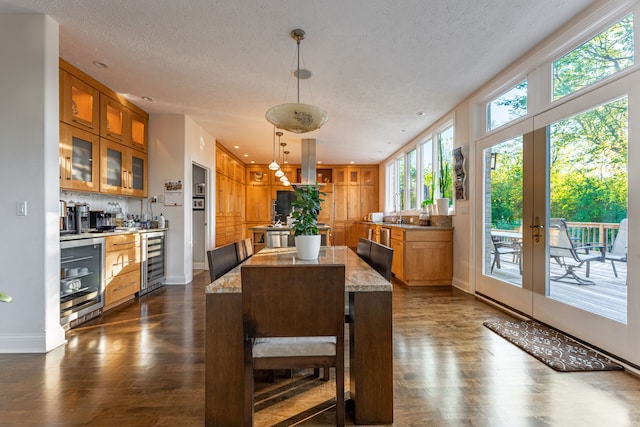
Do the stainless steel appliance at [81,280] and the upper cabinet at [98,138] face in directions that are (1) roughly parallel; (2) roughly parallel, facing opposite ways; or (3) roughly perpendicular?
roughly parallel

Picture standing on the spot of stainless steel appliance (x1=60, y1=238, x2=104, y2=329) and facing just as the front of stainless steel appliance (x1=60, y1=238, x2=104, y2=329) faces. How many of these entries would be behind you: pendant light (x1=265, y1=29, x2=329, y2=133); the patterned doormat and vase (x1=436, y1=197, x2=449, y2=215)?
0

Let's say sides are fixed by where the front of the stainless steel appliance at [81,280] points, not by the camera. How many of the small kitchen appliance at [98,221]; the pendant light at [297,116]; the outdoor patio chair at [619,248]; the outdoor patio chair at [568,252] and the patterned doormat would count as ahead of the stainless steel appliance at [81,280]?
4

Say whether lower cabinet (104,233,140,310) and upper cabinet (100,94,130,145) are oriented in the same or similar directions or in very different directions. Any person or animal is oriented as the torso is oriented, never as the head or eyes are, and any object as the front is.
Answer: same or similar directions

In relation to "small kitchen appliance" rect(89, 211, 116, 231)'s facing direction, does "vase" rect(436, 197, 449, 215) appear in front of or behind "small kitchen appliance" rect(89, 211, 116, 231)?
in front

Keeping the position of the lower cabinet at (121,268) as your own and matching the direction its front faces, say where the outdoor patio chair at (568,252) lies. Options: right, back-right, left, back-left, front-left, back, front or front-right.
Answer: front

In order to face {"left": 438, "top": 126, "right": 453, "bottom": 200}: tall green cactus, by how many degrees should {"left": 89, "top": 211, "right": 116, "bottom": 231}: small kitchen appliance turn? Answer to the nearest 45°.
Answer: approximately 45° to its left

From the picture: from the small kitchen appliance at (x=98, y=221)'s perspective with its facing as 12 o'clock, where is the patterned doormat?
The patterned doormat is roughly at 12 o'clock from the small kitchen appliance.

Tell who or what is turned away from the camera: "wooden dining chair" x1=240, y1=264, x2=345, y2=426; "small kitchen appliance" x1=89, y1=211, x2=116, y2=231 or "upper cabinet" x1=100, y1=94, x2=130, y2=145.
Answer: the wooden dining chair

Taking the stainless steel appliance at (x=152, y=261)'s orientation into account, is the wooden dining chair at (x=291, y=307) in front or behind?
in front

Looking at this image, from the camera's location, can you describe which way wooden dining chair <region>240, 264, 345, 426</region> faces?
facing away from the viewer

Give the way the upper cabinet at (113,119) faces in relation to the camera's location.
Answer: facing the viewer and to the right of the viewer

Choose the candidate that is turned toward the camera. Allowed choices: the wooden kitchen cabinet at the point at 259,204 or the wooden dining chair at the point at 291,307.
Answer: the wooden kitchen cabinet

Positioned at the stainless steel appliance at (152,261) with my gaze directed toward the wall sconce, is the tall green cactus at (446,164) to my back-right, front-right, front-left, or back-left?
front-left

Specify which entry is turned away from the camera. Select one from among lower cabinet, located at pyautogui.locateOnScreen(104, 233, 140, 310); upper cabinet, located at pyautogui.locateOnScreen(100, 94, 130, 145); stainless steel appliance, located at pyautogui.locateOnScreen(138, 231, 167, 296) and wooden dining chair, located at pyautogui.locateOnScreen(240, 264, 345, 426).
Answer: the wooden dining chair

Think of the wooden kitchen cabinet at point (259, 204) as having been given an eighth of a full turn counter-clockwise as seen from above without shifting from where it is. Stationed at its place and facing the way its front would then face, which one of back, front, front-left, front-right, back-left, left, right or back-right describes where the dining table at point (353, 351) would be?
front-right

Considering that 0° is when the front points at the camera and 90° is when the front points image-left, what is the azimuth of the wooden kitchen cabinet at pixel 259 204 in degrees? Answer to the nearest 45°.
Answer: approximately 0°
